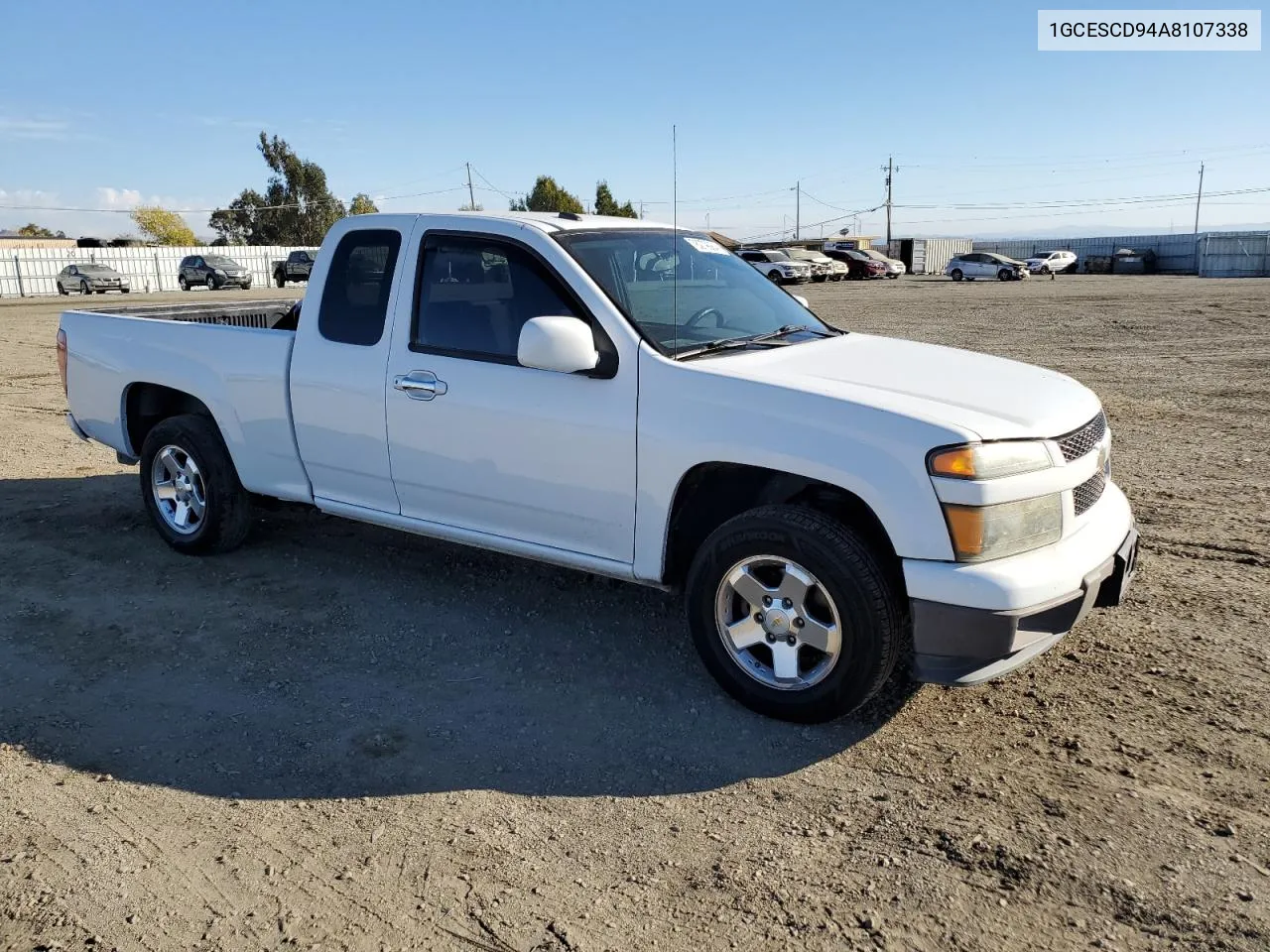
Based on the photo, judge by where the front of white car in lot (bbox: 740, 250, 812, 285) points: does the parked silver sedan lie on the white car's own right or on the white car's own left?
on the white car's own right

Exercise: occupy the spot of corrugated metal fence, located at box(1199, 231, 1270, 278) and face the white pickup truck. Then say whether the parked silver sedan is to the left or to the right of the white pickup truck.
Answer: right

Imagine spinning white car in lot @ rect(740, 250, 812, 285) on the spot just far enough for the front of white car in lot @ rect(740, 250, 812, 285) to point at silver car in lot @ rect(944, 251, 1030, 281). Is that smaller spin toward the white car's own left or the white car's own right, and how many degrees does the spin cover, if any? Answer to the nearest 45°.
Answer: approximately 90° to the white car's own left

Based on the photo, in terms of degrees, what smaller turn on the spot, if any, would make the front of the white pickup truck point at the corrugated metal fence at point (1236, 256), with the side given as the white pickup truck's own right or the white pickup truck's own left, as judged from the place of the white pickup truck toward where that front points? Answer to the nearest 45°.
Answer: approximately 90° to the white pickup truck's own left

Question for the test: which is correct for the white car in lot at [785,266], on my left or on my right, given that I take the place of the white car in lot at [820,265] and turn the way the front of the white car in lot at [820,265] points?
on my right
